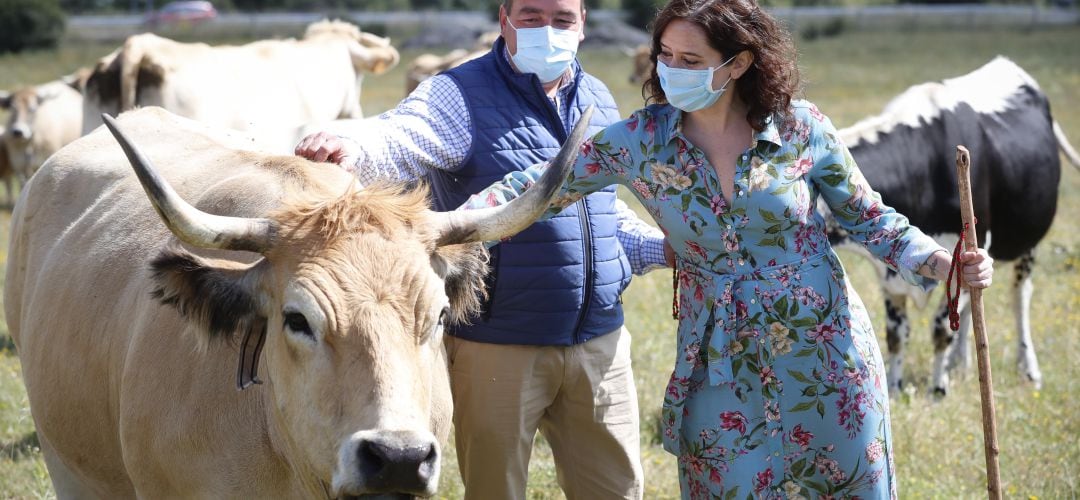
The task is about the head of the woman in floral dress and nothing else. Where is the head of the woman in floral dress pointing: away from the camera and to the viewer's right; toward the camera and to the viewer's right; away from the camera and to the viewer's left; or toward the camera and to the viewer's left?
toward the camera and to the viewer's left

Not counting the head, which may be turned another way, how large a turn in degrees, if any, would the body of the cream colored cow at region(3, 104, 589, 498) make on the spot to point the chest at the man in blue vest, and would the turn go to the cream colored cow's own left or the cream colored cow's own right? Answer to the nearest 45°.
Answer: approximately 90° to the cream colored cow's own left

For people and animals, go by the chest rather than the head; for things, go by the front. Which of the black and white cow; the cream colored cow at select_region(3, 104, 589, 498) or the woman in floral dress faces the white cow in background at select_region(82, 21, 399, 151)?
the black and white cow

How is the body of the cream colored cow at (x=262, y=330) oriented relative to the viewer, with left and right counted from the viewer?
facing the viewer and to the right of the viewer

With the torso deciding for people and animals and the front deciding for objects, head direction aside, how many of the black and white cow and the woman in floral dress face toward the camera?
1

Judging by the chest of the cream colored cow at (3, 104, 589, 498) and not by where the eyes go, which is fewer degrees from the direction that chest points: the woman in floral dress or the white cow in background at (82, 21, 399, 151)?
the woman in floral dress

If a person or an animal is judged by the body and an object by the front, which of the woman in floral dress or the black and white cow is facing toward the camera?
the woman in floral dress

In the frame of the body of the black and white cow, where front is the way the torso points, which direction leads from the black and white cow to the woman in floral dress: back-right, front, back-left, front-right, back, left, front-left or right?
left

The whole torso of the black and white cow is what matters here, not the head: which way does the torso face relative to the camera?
to the viewer's left

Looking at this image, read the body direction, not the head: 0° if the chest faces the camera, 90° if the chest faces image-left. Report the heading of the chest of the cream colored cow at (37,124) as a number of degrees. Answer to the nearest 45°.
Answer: approximately 45°

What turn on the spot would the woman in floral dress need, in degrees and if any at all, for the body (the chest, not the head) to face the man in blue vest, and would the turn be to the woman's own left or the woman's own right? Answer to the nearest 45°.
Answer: approximately 90° to the woman's own right

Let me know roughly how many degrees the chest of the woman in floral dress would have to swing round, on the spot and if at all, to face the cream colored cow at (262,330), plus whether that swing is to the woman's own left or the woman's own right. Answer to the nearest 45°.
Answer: approximately 90° to the woman's own right

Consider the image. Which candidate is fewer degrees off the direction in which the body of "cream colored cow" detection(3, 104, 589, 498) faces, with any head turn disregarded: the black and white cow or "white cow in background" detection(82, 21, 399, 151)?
the black and white cow

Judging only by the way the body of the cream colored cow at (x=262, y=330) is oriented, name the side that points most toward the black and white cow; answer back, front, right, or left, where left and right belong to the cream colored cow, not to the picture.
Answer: left
